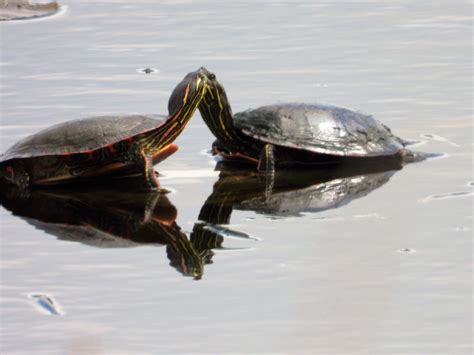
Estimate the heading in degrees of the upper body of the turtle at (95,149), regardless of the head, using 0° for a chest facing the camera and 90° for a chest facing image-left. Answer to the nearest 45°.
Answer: approximately 270°

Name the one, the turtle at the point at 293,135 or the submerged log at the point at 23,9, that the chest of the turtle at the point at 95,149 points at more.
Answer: the turtle

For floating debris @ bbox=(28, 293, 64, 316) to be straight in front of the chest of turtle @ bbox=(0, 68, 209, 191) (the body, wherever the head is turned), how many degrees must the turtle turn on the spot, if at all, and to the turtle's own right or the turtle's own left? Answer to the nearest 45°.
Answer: approximately 90° to the turtle's own right

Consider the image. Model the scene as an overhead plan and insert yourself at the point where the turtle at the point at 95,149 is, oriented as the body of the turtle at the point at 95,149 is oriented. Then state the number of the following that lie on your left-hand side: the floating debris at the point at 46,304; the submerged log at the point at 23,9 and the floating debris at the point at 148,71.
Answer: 2

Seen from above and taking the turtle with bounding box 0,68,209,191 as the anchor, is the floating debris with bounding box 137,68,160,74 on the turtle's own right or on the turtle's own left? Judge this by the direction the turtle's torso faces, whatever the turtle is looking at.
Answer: on the turtle's own left

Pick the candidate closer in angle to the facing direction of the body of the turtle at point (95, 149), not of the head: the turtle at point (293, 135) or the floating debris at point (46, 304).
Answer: the turtle

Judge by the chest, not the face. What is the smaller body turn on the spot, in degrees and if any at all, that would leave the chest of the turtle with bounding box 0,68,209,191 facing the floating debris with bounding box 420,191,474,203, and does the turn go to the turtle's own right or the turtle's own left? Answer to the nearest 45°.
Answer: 0° — it already faces it

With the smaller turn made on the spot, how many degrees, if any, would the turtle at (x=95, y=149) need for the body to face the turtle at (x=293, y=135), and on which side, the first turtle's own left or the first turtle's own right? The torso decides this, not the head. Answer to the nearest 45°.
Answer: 0° — it already faces it

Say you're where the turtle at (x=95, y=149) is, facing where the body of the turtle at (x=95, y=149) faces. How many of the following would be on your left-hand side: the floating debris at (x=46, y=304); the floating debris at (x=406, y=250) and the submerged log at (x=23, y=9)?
1

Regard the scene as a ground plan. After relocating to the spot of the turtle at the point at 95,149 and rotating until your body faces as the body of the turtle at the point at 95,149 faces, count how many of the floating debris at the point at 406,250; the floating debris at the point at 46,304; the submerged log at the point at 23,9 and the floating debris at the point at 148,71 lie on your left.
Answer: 2

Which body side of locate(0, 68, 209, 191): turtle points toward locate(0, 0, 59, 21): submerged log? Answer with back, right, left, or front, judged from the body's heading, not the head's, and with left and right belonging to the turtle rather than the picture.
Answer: left

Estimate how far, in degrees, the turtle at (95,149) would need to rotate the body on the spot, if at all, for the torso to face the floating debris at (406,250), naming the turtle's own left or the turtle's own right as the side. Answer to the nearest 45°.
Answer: approximately 45° to the turtle's own right
